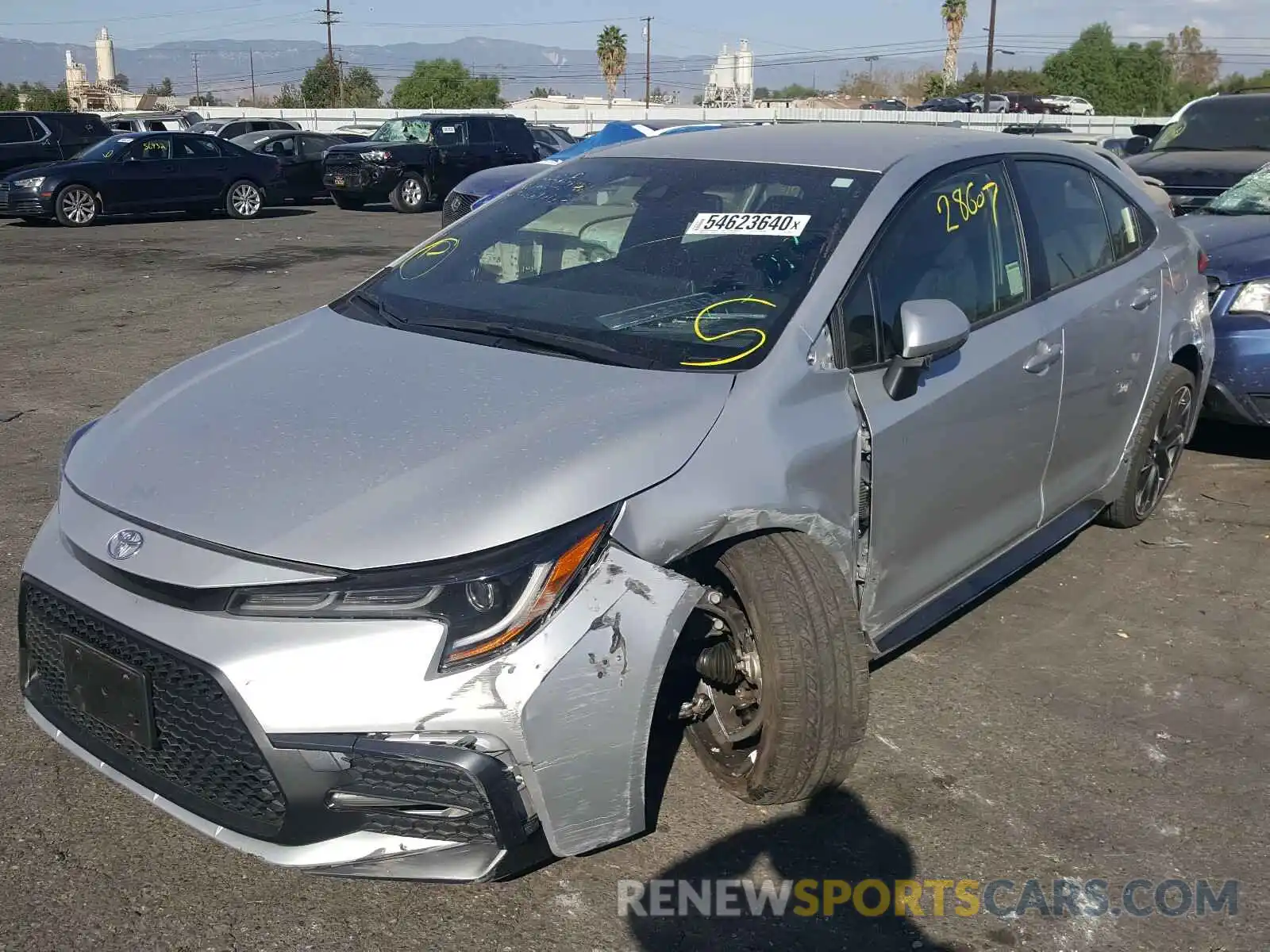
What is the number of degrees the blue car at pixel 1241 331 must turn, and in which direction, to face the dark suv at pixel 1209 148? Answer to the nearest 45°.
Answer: approximately 135° to its right

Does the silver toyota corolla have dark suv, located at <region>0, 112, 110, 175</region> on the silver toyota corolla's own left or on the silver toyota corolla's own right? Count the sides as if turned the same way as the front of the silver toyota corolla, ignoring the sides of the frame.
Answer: on the silver toyota corolla's own right

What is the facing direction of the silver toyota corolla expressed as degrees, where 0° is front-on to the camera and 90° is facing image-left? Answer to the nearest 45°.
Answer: approximately 45°

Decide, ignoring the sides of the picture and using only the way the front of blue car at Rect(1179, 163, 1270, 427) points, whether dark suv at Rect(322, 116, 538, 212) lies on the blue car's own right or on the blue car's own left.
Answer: on the blue car's own right

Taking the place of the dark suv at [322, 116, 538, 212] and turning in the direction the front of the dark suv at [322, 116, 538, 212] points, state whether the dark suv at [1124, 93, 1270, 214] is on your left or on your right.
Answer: on your left

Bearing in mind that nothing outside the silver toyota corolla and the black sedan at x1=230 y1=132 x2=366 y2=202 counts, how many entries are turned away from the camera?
0

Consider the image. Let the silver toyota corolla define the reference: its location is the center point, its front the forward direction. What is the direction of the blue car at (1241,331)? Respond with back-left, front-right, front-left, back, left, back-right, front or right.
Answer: back

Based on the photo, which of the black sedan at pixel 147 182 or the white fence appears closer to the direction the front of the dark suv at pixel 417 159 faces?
the black sedan

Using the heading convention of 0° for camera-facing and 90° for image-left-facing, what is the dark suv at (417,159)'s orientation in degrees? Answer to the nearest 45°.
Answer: approximately 45°
